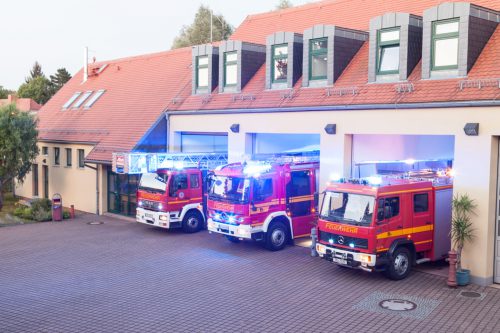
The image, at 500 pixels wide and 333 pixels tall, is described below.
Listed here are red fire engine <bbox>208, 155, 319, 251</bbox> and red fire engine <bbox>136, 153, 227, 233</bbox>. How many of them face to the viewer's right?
0

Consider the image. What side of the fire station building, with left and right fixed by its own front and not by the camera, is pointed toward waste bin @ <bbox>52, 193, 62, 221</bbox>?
right

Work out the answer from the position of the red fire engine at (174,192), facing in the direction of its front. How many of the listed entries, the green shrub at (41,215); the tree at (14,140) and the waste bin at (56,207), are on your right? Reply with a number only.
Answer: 3

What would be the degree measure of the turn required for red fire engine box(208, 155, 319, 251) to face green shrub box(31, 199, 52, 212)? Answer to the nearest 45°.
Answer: approximately 90° to its right

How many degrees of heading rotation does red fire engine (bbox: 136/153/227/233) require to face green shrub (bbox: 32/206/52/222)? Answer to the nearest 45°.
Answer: approximately 90° to its right

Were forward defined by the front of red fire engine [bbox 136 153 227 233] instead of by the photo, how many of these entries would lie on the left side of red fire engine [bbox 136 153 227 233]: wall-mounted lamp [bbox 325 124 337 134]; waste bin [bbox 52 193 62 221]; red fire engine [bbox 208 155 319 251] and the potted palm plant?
3

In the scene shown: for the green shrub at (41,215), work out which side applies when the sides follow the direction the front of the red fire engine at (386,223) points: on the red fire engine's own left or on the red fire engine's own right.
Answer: on the red fire engine's own right

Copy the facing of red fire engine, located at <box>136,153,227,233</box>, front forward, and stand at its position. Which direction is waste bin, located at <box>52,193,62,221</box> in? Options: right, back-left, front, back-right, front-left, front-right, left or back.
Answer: right

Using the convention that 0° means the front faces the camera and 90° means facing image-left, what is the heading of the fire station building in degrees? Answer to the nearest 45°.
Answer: approximately 45°

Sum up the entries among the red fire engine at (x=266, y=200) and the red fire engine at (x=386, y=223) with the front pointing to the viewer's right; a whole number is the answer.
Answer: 0

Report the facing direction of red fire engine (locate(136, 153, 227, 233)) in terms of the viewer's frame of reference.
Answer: facing the viewer and to the left of the viewer

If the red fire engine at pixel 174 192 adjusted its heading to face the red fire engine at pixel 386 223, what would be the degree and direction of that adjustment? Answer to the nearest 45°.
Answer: approximately 90° to its left
